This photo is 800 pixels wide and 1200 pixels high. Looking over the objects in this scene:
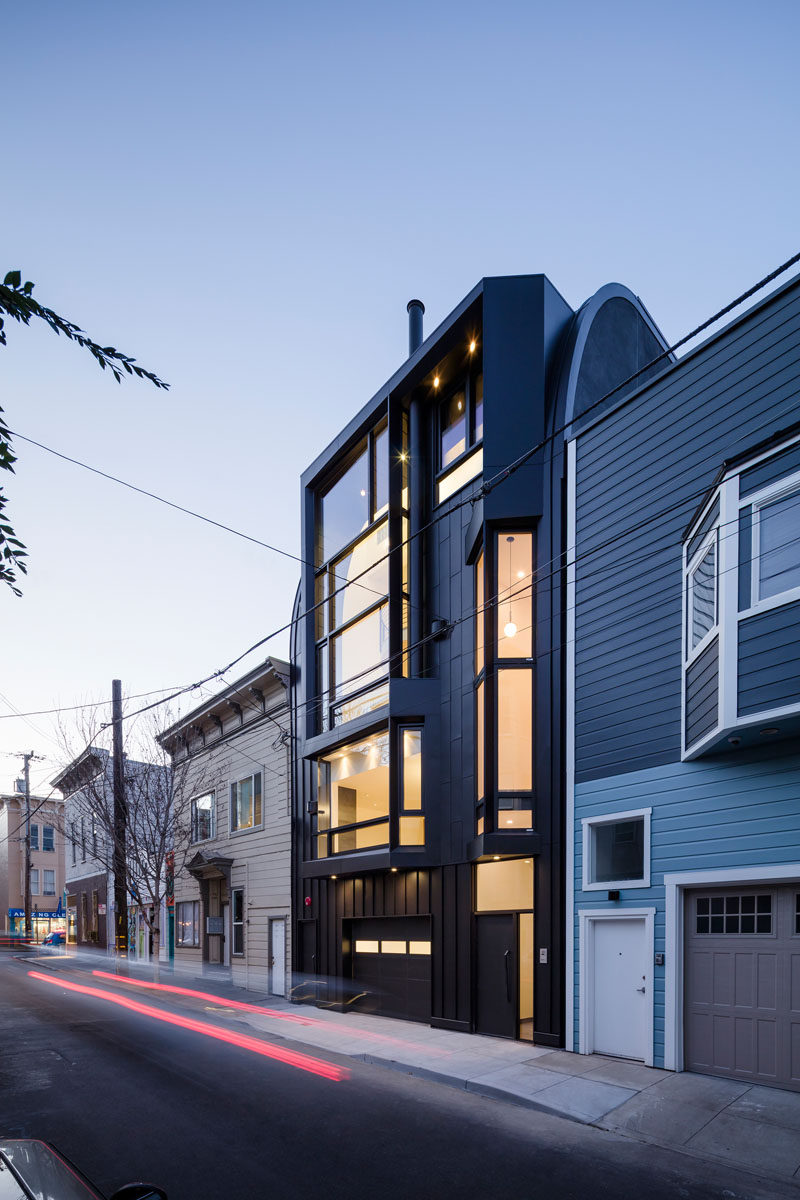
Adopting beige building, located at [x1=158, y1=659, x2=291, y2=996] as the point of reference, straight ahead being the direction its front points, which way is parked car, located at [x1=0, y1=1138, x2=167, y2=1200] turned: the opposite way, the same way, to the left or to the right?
to the left

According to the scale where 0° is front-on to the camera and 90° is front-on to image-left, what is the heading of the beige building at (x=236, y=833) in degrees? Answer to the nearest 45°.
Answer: approximately 45°

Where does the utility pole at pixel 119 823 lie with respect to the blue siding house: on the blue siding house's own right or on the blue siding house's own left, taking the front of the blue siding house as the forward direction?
on the blue siding house's own right

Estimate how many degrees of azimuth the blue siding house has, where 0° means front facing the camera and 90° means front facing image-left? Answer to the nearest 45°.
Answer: approximately 45°

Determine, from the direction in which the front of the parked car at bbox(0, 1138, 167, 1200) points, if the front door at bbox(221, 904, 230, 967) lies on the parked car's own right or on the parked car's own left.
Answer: on the parked car's own left

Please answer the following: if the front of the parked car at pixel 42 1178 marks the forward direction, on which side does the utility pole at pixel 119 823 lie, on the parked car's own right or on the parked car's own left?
on the parked car's own left

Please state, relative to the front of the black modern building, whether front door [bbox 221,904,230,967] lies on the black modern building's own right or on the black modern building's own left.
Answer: on the black modern building's own right
